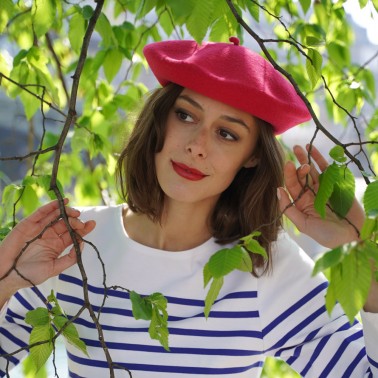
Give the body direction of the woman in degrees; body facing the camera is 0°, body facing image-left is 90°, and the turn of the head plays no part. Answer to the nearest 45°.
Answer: approximately 0°
